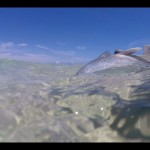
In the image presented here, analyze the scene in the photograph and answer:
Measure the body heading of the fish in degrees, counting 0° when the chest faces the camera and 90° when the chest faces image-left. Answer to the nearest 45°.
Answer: approximately 90°
